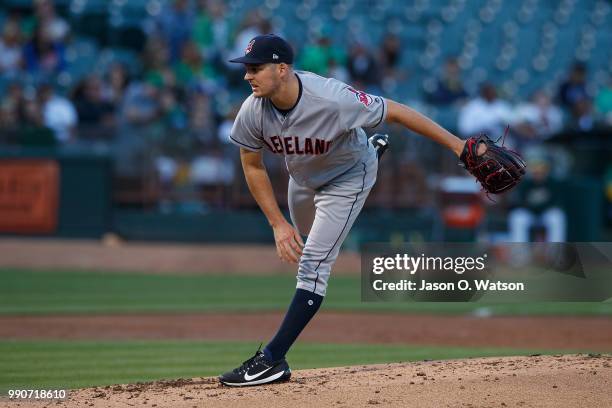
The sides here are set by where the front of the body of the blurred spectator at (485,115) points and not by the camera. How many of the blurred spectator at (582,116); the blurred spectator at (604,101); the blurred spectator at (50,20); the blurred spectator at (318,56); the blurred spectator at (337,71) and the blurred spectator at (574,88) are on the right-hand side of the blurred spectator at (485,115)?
3

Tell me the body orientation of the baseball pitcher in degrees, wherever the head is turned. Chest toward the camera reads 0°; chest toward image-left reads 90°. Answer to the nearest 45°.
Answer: approximately 45°

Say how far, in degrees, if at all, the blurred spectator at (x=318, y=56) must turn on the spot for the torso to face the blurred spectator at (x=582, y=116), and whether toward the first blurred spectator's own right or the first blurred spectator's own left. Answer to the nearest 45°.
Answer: approximately 90° to the first blurred spectator's own left

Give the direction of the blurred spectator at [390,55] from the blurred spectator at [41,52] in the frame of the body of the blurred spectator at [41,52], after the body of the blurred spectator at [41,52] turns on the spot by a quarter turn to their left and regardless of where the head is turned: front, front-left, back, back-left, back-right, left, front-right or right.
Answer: front

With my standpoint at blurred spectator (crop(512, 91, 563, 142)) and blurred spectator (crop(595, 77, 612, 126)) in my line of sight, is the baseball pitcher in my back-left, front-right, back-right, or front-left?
back-right

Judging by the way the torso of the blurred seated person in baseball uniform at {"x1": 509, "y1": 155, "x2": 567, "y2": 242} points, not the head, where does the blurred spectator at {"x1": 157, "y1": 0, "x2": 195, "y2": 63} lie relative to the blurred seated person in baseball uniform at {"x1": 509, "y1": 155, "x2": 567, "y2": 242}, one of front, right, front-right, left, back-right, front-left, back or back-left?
right

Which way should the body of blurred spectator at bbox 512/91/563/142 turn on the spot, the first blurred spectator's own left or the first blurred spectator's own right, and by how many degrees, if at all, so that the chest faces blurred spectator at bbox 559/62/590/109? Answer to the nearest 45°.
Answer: approximately 135° to the first blurred spectator's own left

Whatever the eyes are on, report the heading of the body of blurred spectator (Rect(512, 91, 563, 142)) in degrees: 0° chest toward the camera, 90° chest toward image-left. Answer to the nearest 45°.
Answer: approximately 0°

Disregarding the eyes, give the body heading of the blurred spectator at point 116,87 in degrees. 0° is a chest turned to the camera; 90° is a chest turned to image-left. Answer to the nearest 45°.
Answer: approximately 0°
